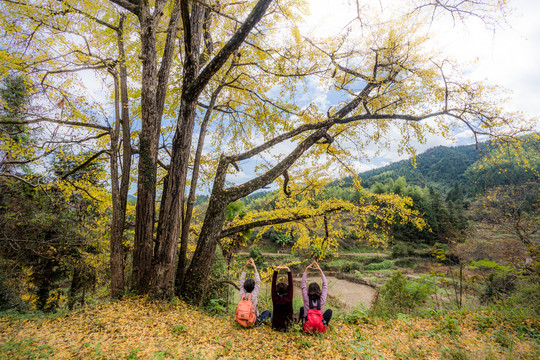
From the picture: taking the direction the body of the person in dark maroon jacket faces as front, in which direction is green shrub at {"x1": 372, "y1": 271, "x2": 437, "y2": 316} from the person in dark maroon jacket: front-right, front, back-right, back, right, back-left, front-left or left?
front-right

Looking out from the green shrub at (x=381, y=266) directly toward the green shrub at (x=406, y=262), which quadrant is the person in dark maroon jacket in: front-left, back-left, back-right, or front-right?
back-right

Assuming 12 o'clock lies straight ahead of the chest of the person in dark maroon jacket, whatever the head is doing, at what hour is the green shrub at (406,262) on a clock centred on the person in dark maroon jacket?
The green shrub is roughly at 1 o'clock from the person in dark maroon jacket.

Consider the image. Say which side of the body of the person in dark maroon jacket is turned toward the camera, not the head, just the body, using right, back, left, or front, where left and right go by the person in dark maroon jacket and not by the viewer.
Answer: back

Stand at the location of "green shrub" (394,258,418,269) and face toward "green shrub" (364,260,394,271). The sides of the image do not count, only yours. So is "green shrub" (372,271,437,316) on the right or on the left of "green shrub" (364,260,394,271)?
left

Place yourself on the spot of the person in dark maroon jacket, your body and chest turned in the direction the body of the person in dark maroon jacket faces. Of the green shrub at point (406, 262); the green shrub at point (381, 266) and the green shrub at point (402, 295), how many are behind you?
0

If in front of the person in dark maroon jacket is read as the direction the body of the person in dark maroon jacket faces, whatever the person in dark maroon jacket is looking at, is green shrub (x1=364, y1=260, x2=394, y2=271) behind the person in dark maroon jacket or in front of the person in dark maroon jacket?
in front
